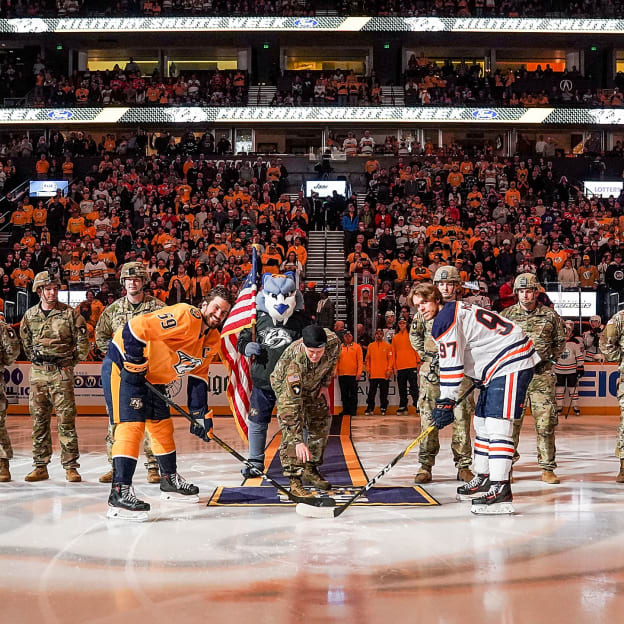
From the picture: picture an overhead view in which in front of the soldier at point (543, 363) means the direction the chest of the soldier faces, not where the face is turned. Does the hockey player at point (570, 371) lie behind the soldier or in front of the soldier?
behind

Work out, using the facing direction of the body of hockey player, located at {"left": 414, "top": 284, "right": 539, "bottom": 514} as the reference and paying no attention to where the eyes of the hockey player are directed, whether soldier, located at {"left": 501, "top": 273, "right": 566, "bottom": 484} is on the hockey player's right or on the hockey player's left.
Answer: on the hockey player's right

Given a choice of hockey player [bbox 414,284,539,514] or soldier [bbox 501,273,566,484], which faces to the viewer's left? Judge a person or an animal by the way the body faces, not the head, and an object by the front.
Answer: the hockey player

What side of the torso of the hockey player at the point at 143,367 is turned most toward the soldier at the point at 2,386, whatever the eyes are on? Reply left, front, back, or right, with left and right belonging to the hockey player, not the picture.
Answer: back

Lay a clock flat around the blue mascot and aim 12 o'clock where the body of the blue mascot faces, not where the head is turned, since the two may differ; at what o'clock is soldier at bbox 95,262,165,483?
The soldier is roughly at 3 o'clock from the blue mascot.

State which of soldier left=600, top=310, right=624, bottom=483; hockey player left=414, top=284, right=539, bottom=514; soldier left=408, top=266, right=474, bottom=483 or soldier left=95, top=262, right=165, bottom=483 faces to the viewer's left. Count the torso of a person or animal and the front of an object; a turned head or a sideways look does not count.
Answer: the hockey player

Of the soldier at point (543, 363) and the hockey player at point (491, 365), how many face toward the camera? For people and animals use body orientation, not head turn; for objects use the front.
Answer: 1

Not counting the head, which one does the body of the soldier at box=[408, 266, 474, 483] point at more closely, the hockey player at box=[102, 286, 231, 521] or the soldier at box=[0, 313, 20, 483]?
the hockey player

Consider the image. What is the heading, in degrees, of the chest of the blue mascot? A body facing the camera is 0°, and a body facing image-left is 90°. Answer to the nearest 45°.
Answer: approximately 0°

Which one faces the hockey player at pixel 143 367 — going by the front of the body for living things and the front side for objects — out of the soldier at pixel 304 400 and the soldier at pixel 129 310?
the soldier at pixel 129 310

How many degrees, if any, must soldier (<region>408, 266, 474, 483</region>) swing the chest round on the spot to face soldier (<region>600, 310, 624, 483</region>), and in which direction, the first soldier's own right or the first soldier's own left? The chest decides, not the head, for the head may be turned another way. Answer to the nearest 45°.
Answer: approximately 90° to the first soldier's own left
